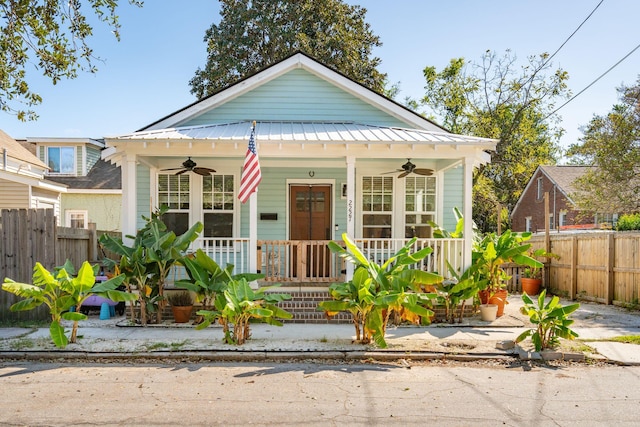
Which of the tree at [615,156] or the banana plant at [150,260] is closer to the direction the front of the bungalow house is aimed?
the banana plant

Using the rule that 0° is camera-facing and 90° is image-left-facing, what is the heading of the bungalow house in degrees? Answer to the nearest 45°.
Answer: approximately 0°

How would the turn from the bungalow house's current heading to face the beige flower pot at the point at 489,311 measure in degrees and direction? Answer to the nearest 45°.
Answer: approximately 45° to its left

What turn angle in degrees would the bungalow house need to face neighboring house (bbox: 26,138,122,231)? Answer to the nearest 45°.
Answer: approximately 135° to its right

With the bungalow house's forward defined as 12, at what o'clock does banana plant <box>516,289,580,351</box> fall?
The banana plant is roughly at 11 o'clock from the bungalow house.

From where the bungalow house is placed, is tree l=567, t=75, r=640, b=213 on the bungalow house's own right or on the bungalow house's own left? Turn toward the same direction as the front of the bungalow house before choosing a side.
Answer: on the bungalow house's own left

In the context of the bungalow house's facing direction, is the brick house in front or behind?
behind

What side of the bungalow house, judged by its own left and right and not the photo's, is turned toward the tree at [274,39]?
back

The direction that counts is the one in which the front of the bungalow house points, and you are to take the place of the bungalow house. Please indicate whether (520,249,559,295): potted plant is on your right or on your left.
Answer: on your left
